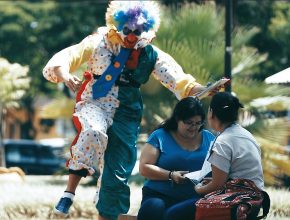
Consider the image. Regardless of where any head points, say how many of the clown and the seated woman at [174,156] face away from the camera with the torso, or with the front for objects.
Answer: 0

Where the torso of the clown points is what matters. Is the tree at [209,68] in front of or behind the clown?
behind

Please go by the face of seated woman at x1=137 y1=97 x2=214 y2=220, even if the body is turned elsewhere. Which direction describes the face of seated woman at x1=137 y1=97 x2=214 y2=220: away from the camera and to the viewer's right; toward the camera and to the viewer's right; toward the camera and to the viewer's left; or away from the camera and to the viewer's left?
toward the camera and to the viewer's right

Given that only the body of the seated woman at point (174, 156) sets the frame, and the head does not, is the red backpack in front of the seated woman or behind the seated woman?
in front

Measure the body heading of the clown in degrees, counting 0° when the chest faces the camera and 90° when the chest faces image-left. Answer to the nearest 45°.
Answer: approximately 0°

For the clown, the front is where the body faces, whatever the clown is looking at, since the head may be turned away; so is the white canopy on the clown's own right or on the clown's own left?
on the clown's own left

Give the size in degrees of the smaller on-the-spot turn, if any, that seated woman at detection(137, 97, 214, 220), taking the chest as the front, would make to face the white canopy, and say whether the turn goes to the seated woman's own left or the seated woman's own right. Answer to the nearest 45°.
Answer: approximately 90° to the seated woman's own left

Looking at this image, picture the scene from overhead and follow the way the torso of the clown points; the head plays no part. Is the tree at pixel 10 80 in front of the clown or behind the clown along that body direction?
behind
